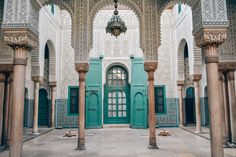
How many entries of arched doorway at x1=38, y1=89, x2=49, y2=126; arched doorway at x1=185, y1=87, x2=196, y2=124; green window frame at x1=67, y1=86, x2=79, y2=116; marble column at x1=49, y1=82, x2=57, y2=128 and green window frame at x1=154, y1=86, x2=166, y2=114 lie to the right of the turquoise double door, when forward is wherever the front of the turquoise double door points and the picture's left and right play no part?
3

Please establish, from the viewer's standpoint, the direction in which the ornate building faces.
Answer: facing the viewer

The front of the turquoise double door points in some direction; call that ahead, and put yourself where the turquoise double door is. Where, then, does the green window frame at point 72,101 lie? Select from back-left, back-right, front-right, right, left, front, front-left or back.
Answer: right

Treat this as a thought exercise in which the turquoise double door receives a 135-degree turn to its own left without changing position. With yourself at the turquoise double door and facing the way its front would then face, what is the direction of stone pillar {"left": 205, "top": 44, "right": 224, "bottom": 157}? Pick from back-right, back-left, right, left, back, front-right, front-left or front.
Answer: back-right

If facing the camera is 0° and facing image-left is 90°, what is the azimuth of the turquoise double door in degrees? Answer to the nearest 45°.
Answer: approximately 0°

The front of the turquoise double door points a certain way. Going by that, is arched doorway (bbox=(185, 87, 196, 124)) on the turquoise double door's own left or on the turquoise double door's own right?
on the turquoise double door's own left

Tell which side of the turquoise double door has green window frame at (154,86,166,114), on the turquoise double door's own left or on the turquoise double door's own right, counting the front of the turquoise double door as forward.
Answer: on the turquoise double door's own left

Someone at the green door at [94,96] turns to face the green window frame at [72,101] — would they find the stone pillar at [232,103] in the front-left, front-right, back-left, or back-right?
back-left

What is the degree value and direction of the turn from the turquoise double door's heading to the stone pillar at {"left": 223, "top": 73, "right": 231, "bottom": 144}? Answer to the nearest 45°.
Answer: approximately 45° to its left

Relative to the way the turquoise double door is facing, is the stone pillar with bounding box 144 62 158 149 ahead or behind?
ahead
